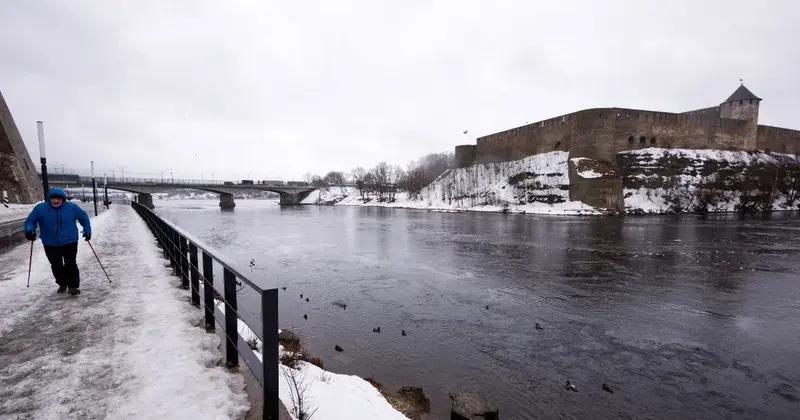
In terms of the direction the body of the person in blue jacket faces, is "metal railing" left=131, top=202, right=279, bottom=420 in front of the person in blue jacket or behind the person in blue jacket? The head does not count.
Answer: in front

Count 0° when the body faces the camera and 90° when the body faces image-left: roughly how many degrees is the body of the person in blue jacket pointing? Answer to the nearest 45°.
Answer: approximately 0°
